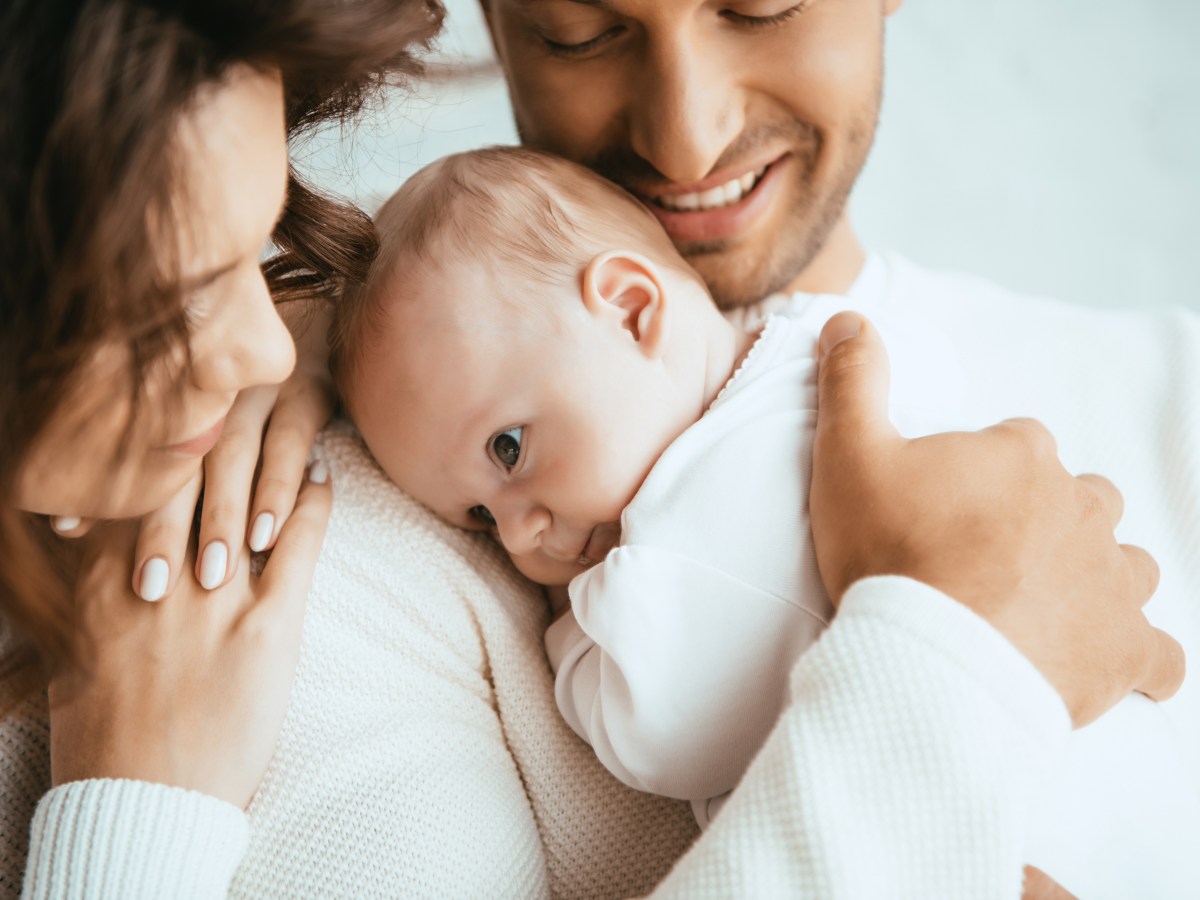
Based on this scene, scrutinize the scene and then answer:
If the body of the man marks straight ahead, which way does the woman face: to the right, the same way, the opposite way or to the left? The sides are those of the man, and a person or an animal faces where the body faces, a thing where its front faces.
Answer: to the left

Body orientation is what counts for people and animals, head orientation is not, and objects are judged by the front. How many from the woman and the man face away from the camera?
0

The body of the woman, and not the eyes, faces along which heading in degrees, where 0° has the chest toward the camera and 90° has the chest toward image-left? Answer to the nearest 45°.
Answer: approximately 315°

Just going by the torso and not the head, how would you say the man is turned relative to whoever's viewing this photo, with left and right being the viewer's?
facing the viewer and to the left of the viewer
